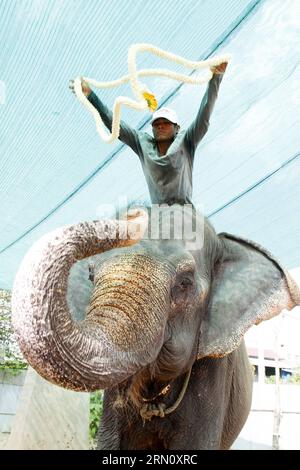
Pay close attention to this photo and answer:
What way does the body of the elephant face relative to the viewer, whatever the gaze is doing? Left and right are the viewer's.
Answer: facing the viewer and to the left of the viewer
